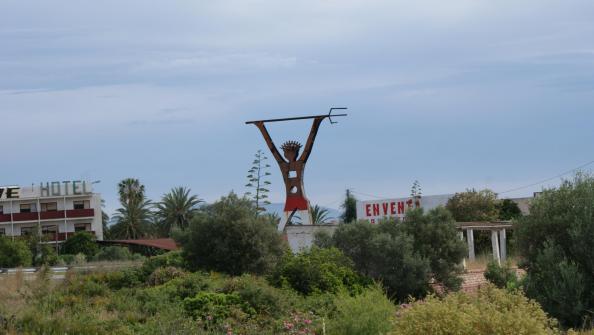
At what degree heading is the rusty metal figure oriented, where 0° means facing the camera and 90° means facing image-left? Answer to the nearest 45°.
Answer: approximately 0°

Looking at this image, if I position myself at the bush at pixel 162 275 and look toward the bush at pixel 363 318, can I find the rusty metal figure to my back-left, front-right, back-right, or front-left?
back-left

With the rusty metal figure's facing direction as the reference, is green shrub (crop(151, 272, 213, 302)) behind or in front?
in front

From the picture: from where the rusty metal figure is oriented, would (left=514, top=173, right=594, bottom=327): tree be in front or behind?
in front

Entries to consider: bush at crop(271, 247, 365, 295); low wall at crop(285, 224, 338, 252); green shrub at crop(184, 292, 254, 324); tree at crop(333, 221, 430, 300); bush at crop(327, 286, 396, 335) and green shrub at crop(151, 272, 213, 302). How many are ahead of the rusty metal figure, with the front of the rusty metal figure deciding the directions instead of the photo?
6

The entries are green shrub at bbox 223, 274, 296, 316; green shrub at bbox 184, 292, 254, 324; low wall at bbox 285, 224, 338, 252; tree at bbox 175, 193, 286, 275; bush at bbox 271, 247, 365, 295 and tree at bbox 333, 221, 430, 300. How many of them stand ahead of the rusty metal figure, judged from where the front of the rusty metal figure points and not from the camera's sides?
6

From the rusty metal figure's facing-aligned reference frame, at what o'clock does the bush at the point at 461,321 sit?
The bush is roughly at 12 o'clock from the rusty metal figure.

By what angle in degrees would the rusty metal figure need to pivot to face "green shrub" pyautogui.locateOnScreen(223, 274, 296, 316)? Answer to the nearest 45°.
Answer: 0° — it already faces it

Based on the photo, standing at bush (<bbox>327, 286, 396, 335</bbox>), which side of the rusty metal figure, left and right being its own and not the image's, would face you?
front

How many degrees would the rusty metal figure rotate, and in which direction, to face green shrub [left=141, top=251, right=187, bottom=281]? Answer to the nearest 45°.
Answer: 0° — it already faces it

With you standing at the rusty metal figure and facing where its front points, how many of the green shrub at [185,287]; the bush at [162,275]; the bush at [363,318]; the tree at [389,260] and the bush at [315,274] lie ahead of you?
5

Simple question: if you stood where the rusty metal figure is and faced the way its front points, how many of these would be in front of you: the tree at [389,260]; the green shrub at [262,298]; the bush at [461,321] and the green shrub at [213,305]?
4
